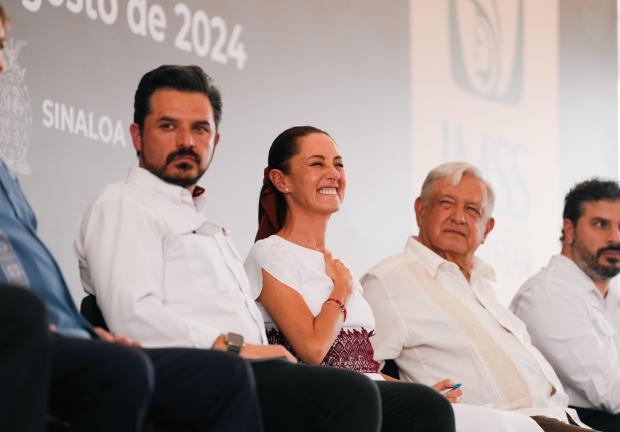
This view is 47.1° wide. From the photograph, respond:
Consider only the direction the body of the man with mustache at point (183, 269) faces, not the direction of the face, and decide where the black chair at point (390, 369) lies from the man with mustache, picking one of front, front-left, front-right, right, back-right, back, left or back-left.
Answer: left

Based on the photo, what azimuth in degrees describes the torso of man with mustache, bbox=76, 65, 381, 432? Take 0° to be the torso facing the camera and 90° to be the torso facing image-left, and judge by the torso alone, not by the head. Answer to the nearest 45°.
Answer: approximately 315°

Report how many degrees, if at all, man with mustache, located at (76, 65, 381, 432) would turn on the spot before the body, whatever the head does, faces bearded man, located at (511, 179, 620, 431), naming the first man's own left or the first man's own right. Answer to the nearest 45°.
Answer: approximately 90° to the first man's own left

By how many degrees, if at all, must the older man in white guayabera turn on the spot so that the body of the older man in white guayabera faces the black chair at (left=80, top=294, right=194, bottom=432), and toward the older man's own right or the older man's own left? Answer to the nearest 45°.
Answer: approximately 90° to the older man's own right

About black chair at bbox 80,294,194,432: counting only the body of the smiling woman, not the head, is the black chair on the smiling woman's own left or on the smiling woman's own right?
on the smiling woman's own right

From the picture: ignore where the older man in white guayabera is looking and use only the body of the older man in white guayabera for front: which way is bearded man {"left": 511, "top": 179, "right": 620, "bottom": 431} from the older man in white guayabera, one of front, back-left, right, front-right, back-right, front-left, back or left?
left
